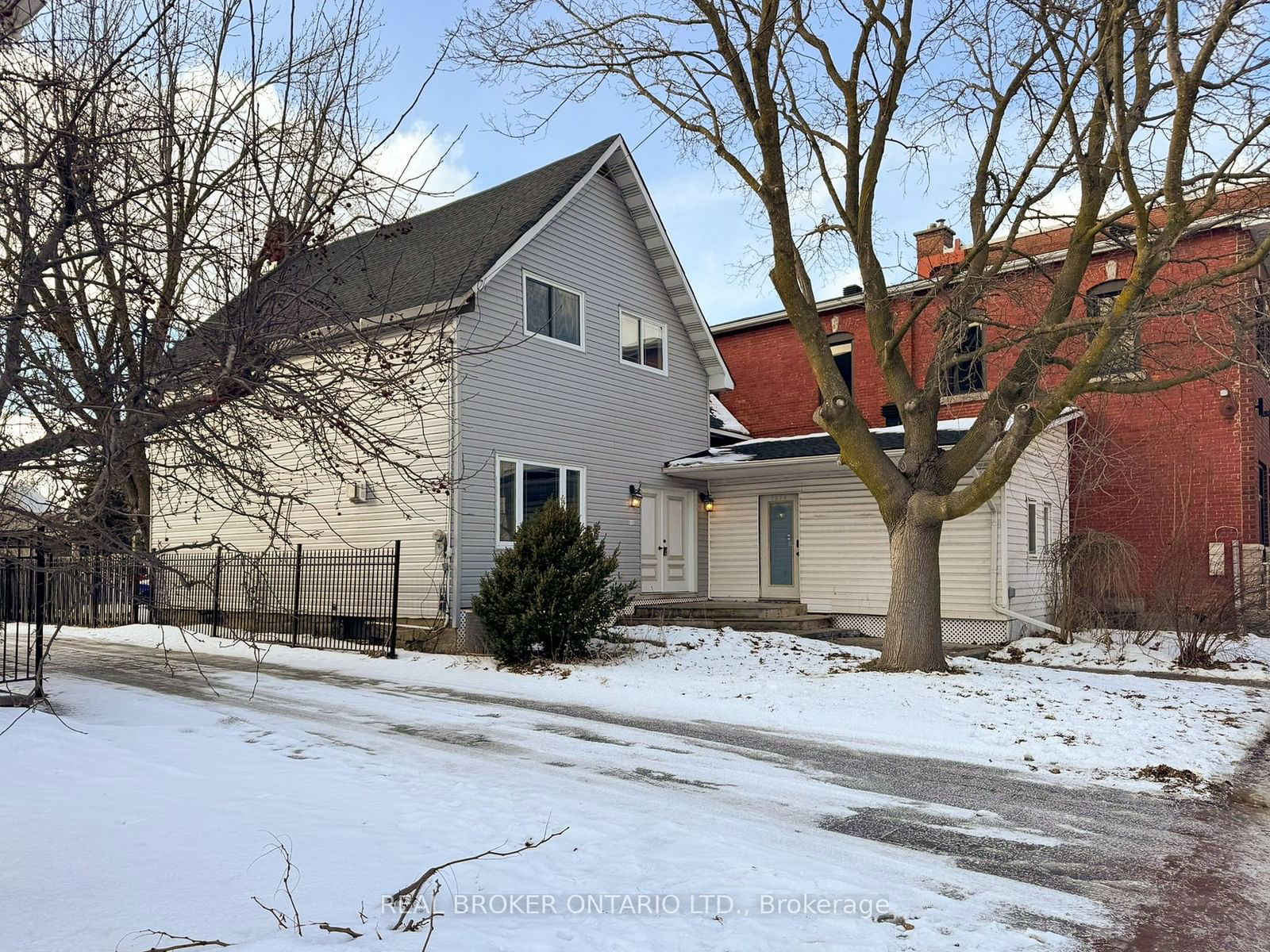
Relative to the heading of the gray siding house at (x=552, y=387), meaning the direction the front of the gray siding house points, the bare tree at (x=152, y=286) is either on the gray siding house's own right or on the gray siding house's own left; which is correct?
on the gray siding house's own right

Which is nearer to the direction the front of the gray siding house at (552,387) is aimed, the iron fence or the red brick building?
the red brick building

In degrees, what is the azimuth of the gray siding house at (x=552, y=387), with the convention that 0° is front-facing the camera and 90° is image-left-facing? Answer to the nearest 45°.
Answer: approximately 315°

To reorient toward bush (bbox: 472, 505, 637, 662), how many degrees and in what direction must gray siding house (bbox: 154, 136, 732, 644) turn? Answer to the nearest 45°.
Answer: approximately 45° to its right

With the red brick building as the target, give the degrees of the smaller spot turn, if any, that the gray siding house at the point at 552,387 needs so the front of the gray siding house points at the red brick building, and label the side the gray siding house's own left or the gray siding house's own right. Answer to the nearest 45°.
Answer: approximately 45° to the gray siding house's own left
